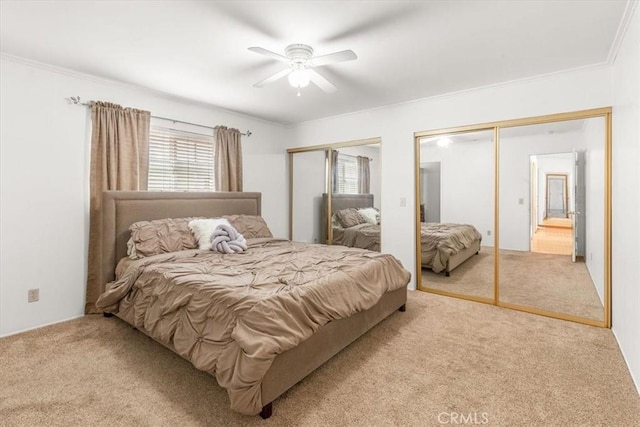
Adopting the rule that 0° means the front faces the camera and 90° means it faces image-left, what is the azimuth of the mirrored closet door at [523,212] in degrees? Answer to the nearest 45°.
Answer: approximately 45°

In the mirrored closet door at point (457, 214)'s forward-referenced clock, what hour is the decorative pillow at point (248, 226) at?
The decorative pillow is roughly at 1 o'clock from the mirrored closet door.

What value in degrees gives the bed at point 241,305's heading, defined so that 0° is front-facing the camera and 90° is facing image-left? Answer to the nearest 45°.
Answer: approximately 315°

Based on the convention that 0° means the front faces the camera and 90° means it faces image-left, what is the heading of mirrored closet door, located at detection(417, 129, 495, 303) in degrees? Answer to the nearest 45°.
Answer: approximately 45°

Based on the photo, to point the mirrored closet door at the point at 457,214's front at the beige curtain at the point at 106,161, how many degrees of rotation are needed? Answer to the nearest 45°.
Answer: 0° — it already faces it

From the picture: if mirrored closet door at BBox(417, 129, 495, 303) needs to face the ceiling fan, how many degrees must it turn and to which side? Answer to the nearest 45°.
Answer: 0° — it already faces it
